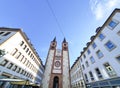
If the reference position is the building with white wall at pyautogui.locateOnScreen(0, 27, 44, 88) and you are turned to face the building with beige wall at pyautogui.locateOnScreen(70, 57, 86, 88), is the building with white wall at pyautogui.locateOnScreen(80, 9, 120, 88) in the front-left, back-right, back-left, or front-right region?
front-right

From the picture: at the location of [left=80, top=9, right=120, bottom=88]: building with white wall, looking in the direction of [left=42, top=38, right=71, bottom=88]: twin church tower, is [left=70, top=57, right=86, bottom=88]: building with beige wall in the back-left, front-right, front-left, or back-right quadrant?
front-right

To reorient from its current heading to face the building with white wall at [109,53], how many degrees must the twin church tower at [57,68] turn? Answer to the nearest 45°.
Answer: approximately 45° to its left

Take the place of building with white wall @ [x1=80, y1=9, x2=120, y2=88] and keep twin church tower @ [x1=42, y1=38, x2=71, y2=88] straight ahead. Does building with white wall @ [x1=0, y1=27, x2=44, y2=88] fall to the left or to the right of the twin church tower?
left

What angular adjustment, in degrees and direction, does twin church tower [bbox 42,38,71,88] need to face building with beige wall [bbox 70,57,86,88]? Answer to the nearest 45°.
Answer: approximately 90° to its left

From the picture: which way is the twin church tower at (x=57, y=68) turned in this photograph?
toward the camera

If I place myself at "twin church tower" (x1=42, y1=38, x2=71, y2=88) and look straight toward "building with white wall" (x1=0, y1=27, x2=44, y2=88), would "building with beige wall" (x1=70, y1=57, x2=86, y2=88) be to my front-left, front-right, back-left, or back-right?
front-left

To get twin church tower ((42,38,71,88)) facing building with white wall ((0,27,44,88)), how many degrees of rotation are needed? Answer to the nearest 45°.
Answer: approximately 45° to its right
